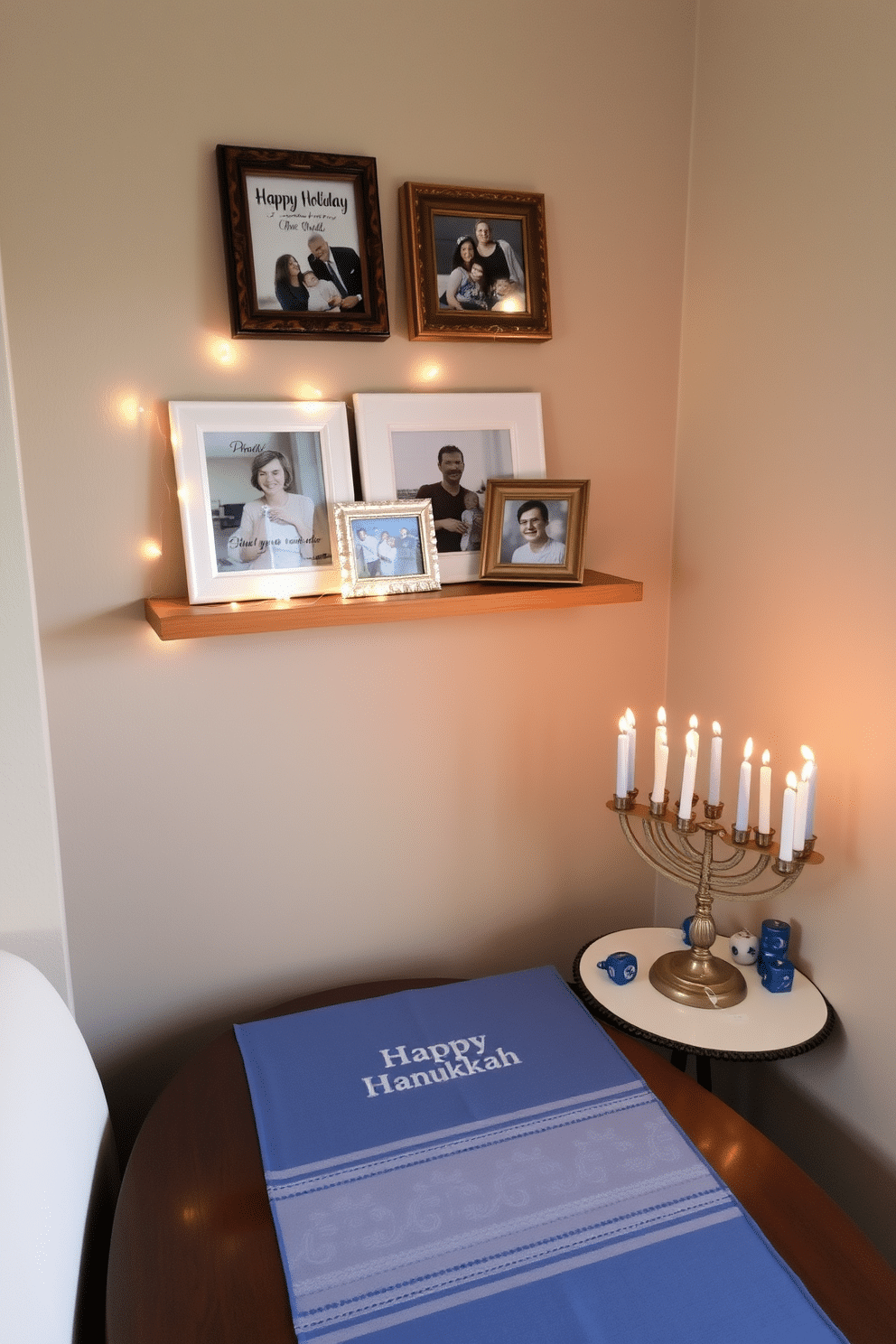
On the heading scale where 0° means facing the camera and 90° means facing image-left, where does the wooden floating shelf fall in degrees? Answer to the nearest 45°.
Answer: approximately 0°

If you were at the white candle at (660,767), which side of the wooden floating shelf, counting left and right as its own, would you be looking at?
left
